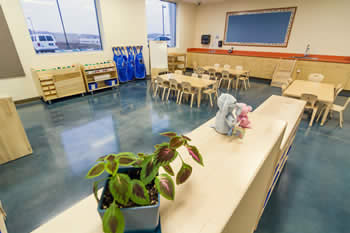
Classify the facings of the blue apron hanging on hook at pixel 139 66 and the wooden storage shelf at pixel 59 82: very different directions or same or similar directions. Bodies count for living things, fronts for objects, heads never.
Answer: same or similar directions

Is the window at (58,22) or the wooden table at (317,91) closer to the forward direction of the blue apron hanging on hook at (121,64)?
the wooden table

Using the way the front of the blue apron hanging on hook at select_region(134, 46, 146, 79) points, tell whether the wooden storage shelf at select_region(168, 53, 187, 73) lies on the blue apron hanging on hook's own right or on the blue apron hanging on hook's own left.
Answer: on the blue apron hanging on hook's own left

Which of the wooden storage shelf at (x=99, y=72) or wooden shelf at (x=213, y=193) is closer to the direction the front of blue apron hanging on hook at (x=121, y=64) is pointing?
the wooden shelf

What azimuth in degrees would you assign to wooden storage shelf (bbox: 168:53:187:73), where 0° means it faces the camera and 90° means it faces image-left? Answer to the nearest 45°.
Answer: approximately 0°

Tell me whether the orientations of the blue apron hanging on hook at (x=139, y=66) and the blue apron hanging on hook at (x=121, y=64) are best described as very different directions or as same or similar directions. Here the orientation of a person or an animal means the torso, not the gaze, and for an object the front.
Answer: same or similar directions

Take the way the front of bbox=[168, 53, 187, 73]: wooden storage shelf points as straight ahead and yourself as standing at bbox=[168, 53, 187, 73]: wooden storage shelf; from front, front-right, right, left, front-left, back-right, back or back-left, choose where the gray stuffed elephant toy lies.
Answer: front

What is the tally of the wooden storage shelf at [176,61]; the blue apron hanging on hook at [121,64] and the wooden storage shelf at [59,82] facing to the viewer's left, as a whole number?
0

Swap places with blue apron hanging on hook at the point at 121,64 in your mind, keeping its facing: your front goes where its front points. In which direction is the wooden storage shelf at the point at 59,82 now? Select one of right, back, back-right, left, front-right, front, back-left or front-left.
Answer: right

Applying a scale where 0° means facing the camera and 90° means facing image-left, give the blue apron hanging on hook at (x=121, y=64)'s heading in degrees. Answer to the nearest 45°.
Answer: approximately 315°

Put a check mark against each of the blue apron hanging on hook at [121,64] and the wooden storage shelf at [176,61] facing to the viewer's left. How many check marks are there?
0

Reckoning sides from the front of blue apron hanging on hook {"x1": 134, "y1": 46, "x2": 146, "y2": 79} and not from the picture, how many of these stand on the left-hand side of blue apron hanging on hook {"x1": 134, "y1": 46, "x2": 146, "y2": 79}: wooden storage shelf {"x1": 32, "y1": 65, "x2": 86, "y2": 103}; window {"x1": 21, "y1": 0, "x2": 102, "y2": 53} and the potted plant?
0

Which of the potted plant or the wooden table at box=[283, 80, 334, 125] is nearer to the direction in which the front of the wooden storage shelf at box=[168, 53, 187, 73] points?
the potted plant

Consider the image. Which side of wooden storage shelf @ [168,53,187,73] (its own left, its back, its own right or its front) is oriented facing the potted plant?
front

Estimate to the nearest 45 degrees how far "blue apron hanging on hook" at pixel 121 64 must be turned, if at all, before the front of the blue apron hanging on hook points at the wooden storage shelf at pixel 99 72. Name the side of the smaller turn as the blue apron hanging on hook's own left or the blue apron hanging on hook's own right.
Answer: approximately 90° to the blue apron hanging on hook's own right

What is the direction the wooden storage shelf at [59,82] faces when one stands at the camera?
facing the viewer and to the right of the viewer

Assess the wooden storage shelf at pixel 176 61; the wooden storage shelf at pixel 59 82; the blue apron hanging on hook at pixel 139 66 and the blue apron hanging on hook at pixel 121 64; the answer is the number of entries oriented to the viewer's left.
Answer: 0

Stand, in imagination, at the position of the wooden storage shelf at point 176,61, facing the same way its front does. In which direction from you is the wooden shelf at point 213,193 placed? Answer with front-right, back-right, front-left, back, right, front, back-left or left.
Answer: front

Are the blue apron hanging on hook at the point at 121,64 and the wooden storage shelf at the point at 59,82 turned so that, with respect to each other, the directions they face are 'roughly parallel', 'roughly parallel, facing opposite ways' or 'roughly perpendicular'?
roughly parallel
